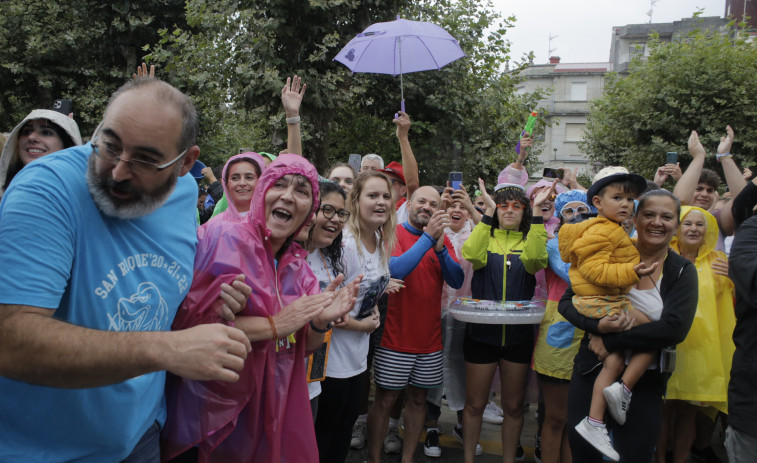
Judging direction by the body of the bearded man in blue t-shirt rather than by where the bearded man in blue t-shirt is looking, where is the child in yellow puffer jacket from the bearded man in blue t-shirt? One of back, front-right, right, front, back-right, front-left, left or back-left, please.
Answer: front-left

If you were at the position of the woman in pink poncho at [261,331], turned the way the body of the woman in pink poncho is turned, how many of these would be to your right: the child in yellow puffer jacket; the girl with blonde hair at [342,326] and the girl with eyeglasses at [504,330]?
0

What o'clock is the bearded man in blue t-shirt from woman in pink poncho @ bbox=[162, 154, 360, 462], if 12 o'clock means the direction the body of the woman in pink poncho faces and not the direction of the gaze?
The bearded man in blue t-shirt is roughly at 3 o'clock from the woman in pink poncho.

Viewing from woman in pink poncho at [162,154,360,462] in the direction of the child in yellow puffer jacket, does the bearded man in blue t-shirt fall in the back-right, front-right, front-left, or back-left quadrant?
back-right

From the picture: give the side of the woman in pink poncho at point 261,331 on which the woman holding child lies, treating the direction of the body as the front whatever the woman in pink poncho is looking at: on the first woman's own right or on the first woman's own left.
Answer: on the first woman's own left

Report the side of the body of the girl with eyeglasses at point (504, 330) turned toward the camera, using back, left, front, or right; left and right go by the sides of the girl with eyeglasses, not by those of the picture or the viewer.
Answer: front

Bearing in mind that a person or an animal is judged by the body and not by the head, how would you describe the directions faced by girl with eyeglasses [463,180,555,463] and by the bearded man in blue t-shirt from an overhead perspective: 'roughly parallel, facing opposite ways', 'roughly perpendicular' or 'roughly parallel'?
roughly perpendicular

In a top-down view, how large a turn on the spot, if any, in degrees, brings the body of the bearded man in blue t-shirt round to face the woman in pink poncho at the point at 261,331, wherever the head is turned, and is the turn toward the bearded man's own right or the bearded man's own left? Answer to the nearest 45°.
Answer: approximately 90° to the bearded man's own left

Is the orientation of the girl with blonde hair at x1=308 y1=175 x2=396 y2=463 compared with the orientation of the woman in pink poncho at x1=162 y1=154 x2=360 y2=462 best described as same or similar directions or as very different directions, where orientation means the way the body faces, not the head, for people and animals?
same or similar directions

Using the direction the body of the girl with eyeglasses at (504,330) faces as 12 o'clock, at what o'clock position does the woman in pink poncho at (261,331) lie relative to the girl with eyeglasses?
The woman in pink poncho is roughly at 1 o'clock from the girl with eyeglasses.

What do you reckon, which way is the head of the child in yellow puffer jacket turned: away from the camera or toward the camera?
toward the camera

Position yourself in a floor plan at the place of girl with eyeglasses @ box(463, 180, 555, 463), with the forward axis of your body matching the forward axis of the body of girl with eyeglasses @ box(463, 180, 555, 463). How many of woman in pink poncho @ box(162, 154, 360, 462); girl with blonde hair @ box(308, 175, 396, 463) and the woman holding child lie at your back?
0

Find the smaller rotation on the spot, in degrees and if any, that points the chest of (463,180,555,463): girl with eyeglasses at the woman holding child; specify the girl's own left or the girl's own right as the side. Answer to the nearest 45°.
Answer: approximately 45° to the girl's own left

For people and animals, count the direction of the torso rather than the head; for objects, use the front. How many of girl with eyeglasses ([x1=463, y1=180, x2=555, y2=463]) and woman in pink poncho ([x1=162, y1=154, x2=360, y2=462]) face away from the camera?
0

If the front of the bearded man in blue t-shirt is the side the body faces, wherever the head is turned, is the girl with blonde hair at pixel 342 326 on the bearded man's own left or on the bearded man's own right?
on the bearded man's own left

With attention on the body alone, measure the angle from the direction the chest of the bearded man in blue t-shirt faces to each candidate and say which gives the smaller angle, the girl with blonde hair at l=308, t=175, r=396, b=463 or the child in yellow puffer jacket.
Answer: the child in yellow puffer jacket

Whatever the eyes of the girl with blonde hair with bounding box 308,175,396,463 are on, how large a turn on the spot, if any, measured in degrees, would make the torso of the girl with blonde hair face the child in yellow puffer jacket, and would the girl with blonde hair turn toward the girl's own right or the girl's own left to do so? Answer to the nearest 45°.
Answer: approximately 45° to the girl's own left

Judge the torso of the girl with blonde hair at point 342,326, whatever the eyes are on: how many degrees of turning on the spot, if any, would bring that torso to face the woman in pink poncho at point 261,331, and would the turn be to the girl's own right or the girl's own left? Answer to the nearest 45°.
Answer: approximately 45° to the girl's own right

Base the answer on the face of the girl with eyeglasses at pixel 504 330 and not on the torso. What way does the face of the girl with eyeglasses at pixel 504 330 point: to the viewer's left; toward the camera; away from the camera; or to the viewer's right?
toward the camera
